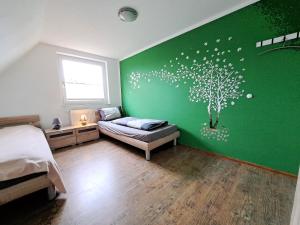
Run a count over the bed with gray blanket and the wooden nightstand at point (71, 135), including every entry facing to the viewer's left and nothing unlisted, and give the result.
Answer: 0

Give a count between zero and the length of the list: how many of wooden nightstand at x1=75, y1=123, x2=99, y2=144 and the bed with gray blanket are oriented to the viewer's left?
0

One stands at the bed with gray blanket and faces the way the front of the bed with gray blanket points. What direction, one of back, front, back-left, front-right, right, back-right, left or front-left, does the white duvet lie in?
right

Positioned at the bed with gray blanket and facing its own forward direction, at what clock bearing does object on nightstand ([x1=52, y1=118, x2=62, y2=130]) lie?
The object on nightstand is roughly at 5 o'clock from the bed with gray blanket.

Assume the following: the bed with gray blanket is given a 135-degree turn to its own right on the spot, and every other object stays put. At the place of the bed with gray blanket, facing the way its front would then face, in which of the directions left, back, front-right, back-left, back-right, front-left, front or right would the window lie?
front-right

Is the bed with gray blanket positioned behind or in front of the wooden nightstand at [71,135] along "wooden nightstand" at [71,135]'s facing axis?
in front

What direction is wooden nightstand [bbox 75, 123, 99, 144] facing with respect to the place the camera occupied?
facing the viewer and to the right of the viewer

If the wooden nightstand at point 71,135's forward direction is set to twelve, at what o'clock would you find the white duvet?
The white duvet is roughly at 2 o'clock from the wooden nightstand.
